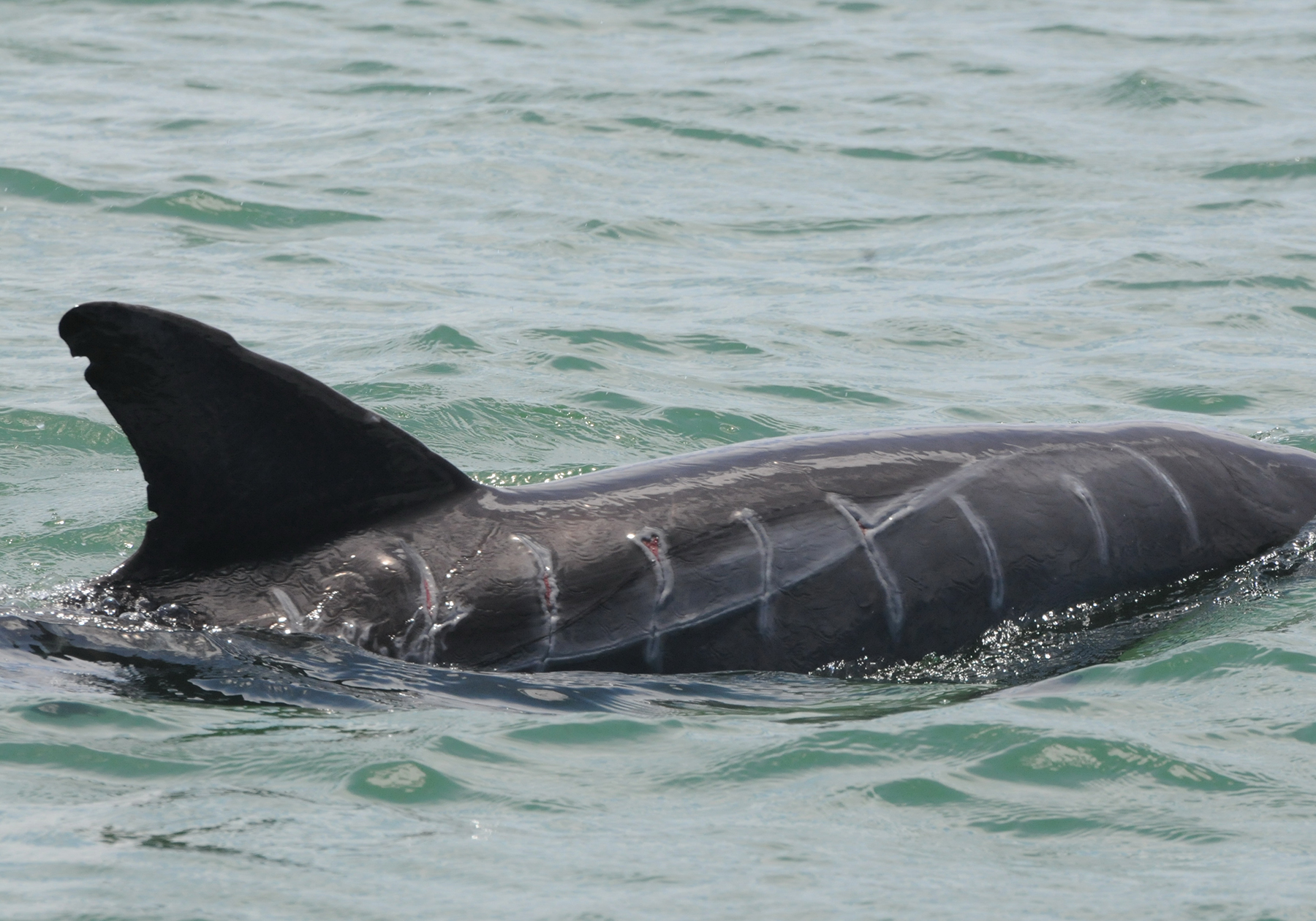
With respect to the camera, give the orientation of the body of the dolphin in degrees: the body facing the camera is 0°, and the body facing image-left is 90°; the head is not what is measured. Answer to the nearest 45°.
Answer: approximately 270°
